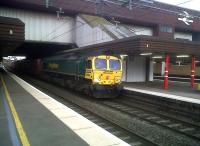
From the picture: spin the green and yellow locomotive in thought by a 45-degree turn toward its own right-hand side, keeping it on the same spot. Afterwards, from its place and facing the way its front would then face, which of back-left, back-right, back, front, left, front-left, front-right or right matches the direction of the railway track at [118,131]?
front

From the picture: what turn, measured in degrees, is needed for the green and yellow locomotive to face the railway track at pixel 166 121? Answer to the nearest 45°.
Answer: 0° — it already faces it

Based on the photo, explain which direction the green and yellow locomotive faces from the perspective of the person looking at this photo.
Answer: facing the viewer and to the right of the viewer
